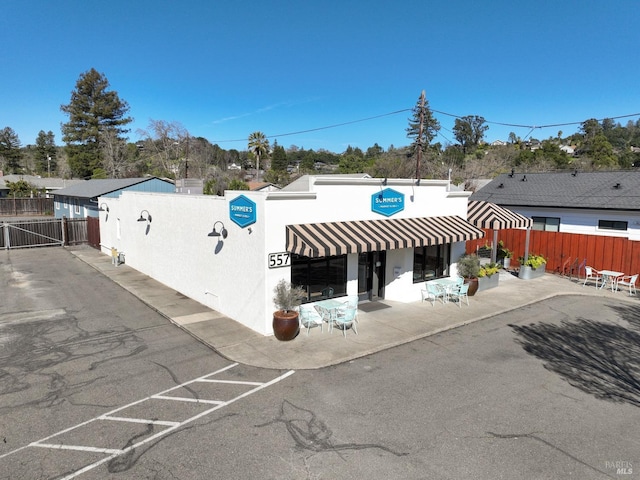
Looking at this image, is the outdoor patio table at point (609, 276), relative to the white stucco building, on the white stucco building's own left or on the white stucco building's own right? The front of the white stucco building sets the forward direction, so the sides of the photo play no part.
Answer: on the white stucco building's own left

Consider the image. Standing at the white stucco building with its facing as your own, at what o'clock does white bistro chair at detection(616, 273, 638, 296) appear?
The white bistro chair is roughly at 10 o'clock from the white stucco building.

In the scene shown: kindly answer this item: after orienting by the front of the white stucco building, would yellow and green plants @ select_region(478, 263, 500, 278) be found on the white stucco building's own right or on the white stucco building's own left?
on the white stucco building's own left

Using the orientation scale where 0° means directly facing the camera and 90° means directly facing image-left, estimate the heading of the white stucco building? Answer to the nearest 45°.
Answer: approximately 315°

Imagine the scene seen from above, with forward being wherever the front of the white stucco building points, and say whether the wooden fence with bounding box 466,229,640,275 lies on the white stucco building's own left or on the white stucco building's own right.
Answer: on the white stucco building's own left

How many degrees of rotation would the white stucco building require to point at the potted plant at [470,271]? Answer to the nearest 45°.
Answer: approximately 45° to its left

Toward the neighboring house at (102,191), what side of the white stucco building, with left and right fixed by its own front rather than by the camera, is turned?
back

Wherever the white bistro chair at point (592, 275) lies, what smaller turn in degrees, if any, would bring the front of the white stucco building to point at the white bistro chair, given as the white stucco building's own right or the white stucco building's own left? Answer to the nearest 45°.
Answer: approximately 45° to the white stucco building's own left

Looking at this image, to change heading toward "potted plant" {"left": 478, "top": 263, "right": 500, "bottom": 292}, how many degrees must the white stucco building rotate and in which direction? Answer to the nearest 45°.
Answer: approximately 90° to its left

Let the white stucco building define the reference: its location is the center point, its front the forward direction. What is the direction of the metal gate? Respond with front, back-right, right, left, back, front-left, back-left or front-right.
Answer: back

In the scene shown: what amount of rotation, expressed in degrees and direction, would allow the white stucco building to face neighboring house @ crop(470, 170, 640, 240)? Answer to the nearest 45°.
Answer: approximately 90° to its left

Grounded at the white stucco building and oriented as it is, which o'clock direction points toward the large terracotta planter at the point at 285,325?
The large terracotta planter is roughly at 2 o'clock from the white stucco building.
